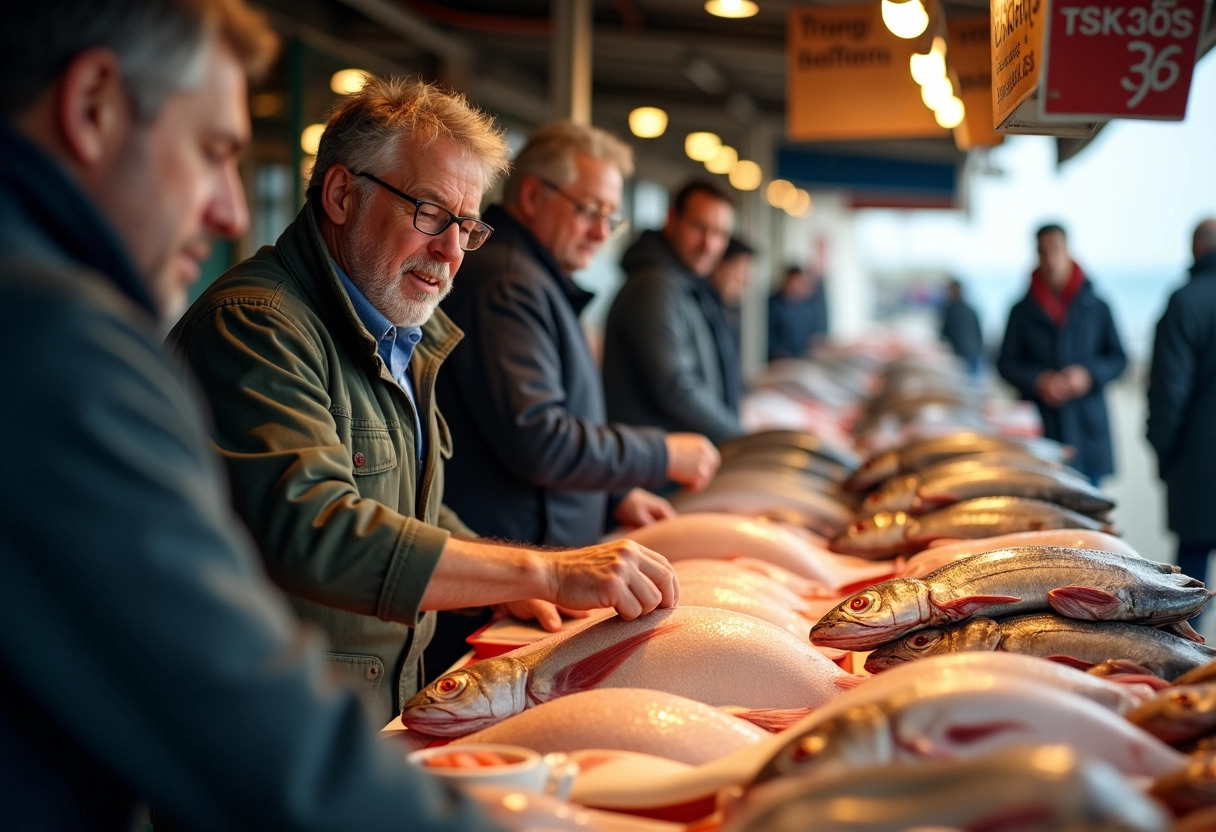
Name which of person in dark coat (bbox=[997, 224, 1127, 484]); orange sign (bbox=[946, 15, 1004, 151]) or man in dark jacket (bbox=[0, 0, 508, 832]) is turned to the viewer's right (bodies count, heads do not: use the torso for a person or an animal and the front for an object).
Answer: the man in dark jacket

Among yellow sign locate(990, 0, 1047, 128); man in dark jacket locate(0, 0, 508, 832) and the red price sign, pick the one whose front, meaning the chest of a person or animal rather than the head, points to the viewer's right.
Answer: the man in dark jacket

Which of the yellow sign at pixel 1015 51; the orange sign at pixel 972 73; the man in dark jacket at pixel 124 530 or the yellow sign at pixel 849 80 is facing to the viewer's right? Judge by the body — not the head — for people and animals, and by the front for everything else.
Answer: the man in dark jacket

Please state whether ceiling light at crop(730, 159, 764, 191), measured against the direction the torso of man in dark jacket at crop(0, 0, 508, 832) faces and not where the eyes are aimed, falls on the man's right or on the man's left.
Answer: on the man's left

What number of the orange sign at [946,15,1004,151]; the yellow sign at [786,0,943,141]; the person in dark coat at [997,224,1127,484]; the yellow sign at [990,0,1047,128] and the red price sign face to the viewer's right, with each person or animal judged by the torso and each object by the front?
0

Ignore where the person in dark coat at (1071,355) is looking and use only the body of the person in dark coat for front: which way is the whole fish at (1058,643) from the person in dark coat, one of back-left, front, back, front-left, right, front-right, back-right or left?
front

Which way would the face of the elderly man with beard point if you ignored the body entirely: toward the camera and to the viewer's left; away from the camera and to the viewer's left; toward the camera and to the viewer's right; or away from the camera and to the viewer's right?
toward the camera and to the viewer's right

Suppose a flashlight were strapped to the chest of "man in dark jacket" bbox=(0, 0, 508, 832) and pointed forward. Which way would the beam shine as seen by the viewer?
to the viewer's right

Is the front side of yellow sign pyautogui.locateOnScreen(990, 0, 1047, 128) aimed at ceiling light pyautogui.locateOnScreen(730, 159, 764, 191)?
no

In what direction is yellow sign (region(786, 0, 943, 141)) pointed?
toward the camera

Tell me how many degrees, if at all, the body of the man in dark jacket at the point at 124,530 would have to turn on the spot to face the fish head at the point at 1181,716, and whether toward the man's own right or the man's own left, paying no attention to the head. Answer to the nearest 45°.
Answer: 0° — they already face it

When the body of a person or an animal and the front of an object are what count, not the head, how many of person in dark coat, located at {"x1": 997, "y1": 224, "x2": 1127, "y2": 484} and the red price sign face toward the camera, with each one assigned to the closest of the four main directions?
2

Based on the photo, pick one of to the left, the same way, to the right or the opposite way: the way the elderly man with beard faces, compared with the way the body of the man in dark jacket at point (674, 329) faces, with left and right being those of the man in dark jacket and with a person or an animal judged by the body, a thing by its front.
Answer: the same way
